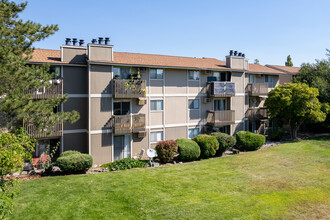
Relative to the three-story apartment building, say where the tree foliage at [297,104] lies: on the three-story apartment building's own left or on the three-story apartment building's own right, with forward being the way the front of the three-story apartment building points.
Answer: on the three-story apartment building's own left

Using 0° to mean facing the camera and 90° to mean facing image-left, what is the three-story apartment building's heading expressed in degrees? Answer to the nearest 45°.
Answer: approximately 315°

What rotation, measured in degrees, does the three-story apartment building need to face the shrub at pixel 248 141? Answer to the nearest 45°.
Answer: approximately 45° to its left

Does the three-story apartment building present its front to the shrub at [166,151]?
yes

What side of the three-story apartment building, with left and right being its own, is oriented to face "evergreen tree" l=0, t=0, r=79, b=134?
right

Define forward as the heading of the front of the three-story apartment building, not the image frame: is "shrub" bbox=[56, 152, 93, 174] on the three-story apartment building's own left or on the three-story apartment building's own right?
on the three-story apartment building's own right
